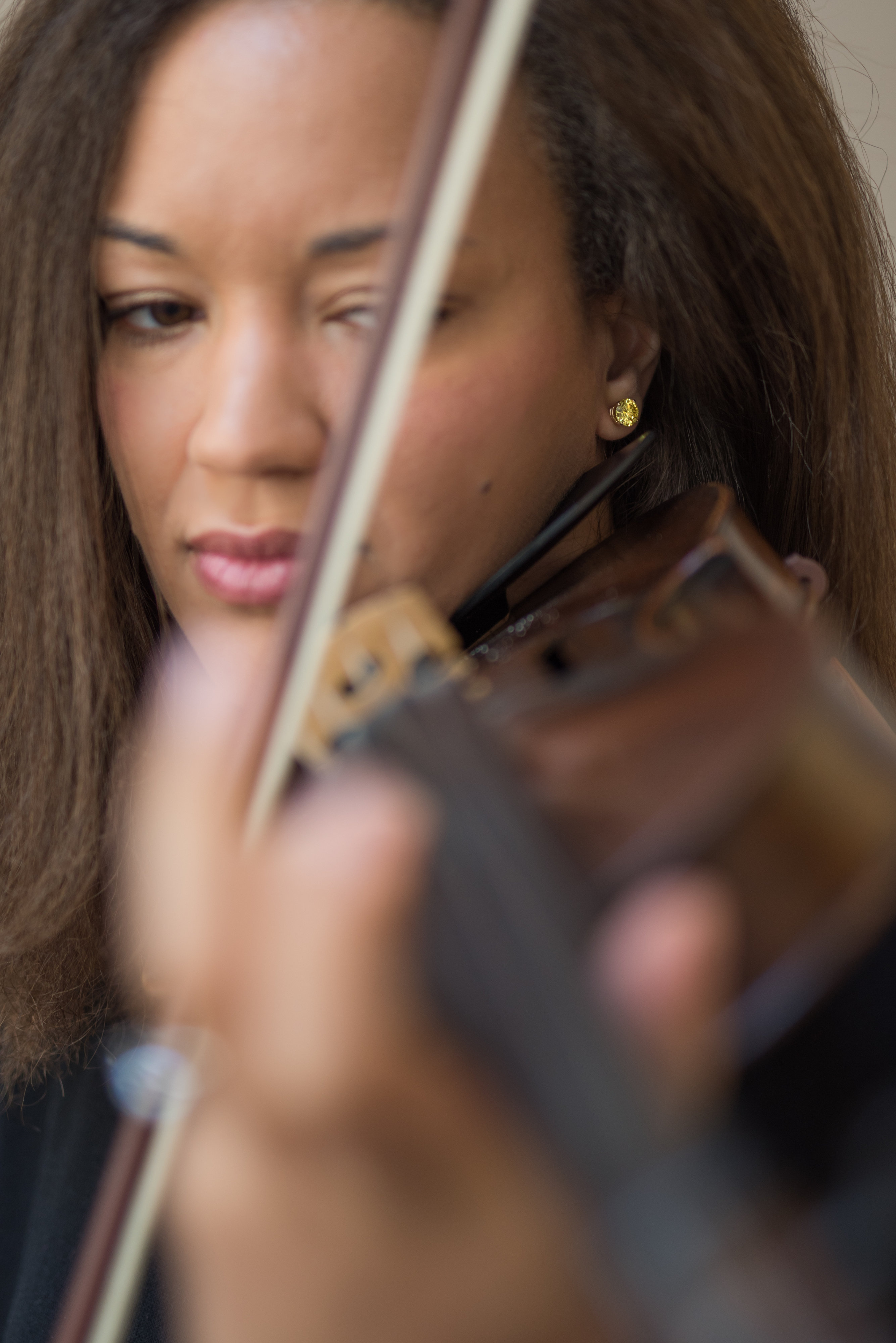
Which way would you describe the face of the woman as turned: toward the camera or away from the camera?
toward the camera

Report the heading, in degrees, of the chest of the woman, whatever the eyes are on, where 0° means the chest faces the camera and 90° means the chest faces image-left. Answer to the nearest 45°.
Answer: approximately 0°
